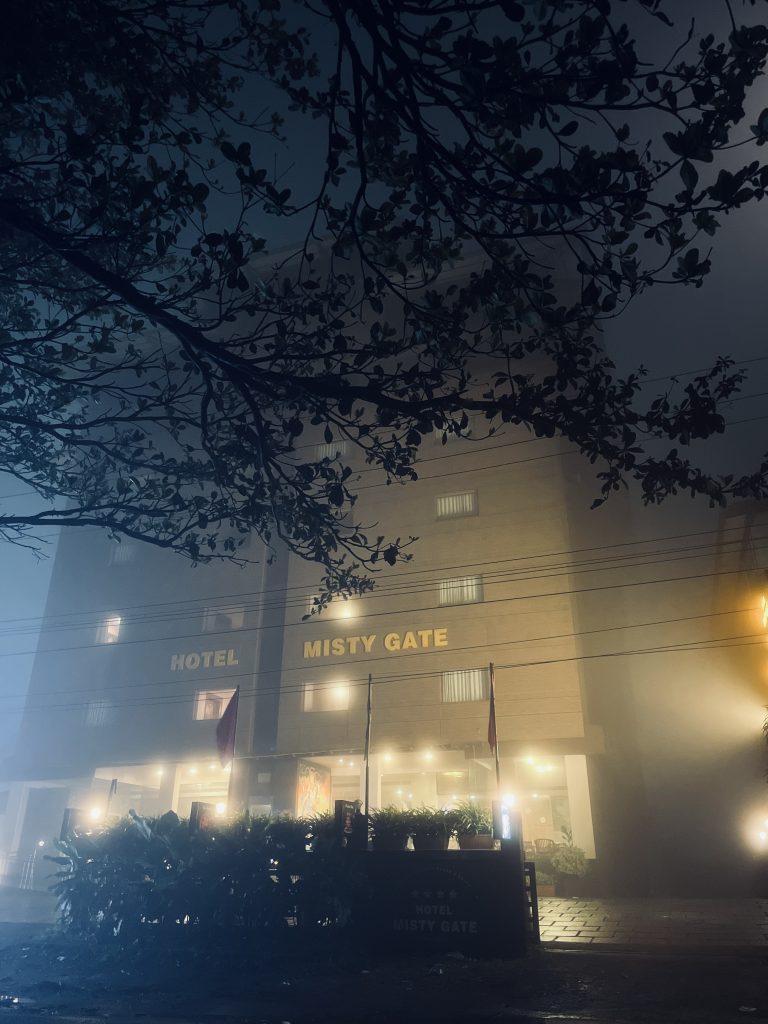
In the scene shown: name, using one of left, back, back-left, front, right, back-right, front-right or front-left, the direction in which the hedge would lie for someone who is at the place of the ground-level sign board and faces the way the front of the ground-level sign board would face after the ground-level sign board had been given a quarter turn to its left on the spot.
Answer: back

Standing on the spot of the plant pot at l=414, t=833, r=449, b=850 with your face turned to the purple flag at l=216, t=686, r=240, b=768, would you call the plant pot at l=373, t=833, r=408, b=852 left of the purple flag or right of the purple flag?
left

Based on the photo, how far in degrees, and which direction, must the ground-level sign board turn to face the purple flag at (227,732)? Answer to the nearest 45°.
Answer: approximately 135° to its right

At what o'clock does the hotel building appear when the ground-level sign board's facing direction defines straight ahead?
The hotel building is roughly at 6 o'clock from the ground-level sign board.

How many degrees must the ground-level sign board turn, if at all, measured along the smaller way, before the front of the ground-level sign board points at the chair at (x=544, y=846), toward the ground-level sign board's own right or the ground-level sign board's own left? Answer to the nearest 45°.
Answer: approximately 180°

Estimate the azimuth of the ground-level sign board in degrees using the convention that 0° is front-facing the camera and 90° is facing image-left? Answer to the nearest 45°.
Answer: approximately 0°
